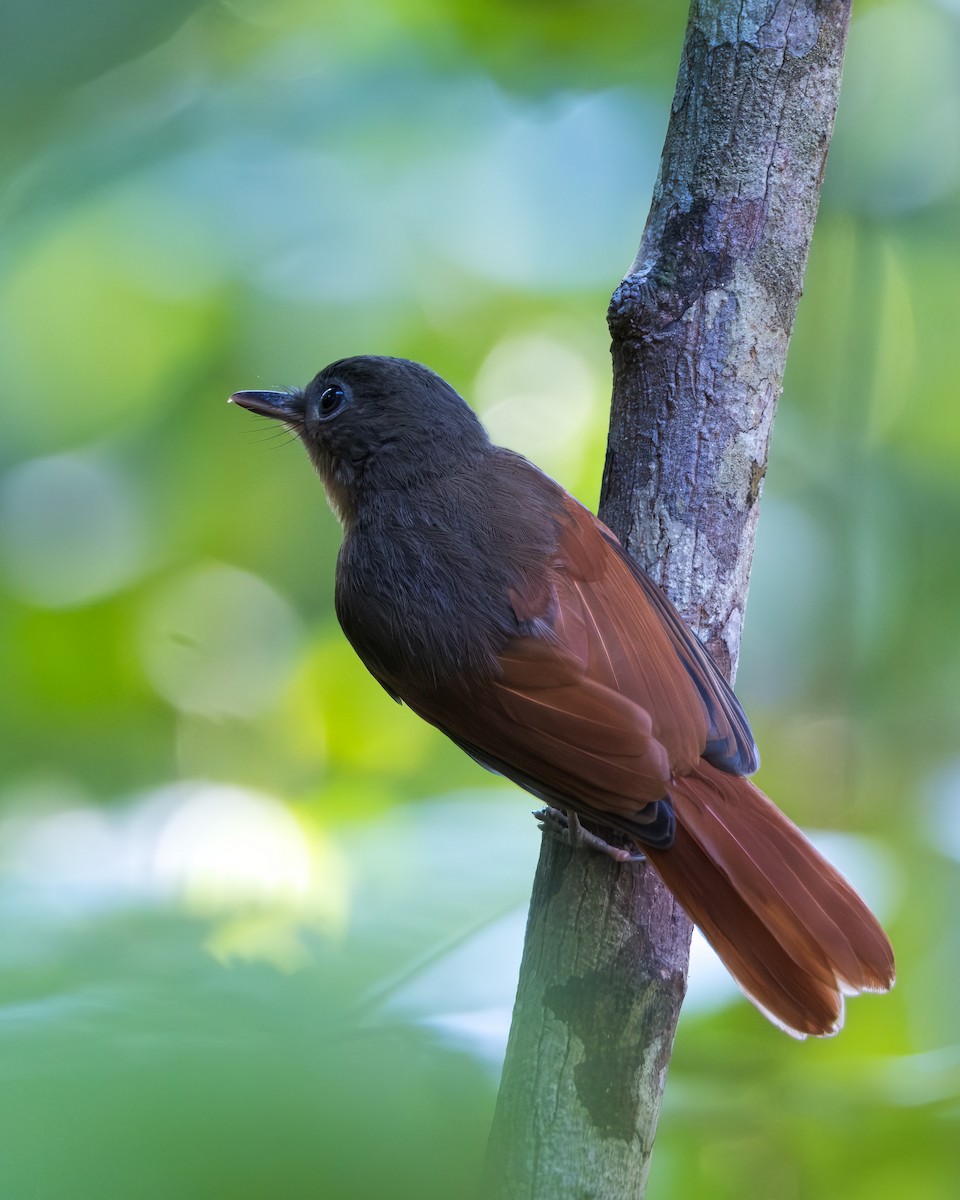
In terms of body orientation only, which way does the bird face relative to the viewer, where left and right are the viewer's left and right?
facing away from the viewer and to the left of the viewer
